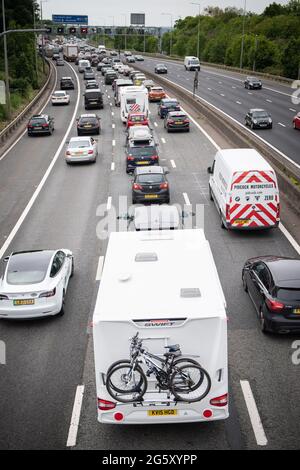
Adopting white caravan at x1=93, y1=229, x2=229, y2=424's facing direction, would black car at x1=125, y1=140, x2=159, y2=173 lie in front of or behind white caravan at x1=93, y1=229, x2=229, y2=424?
in front

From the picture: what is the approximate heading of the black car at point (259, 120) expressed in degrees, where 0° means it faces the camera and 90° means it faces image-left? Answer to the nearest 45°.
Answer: approximately 315°

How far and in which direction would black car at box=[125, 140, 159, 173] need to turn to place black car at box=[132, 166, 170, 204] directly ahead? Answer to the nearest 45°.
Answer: approximately 180°

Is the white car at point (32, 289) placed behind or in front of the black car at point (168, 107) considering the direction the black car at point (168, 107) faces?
behind

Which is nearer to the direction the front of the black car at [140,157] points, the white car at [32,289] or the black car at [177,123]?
the black car

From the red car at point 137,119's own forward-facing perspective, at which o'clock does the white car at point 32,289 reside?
The white car is roughly at 6 o'clock from the red car.

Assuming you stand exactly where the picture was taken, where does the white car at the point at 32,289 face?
facing away from the viewer

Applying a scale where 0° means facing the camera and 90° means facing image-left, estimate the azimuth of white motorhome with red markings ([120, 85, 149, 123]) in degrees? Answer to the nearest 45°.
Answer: approximately 180°

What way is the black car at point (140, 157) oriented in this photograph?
away from the camera

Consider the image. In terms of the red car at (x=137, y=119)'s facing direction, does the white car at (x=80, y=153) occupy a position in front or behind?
behind

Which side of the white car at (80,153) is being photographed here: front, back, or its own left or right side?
back

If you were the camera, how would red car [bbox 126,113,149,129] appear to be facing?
facing away from the viewer

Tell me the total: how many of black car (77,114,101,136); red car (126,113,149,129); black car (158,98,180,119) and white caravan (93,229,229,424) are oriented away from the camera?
4

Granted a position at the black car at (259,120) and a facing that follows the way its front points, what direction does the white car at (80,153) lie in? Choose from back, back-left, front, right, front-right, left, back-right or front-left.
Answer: right

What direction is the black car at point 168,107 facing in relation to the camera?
away from the camera

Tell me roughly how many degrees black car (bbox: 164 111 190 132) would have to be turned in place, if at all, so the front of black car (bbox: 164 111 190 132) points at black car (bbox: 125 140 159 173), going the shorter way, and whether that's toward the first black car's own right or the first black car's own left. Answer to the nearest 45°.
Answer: approximately 180°

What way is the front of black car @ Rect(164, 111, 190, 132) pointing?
away from the camera

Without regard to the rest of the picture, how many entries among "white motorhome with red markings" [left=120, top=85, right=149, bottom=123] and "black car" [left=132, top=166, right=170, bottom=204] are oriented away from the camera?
2

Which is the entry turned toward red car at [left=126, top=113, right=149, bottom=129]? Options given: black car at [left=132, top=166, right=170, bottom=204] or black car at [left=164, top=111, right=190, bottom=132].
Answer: black car at [left=132, top=166, right=170, bottom=204]

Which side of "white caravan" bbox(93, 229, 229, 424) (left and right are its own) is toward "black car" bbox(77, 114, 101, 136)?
front

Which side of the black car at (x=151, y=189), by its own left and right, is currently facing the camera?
back

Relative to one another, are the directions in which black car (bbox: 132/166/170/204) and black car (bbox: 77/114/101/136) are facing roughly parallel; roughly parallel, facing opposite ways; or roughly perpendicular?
roughly parallel
